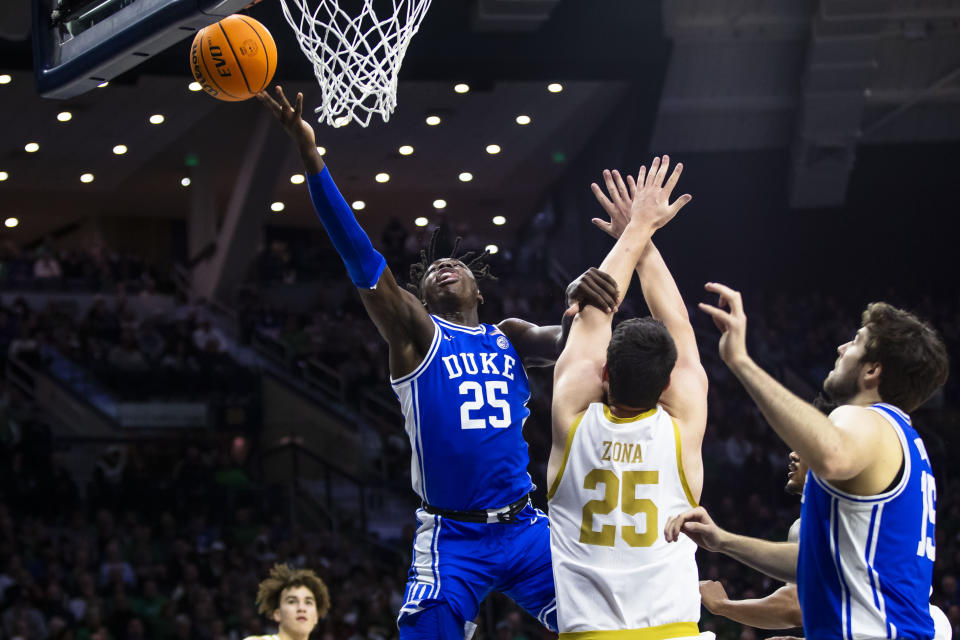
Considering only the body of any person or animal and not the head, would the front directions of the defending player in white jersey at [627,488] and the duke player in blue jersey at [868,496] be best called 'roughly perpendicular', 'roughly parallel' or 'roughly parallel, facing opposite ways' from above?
roughly perpendicular

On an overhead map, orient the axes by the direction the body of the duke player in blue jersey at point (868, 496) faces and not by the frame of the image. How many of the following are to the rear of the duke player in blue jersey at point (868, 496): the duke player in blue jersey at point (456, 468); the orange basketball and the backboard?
0

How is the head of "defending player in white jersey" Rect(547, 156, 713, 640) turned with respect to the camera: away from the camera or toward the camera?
away from the camera

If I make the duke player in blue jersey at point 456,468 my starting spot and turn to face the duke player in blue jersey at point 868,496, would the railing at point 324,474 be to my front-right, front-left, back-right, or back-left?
back-left

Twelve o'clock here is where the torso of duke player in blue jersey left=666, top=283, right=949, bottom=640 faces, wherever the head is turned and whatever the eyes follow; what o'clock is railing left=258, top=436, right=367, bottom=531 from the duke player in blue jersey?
The railing is roughly at 2 o'clock from the duke player in blue jersey.

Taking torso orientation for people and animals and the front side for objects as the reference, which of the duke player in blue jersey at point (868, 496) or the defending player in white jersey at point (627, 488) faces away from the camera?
the defending player in white jersey

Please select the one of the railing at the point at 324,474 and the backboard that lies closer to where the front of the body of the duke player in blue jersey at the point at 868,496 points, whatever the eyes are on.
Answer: the backboard

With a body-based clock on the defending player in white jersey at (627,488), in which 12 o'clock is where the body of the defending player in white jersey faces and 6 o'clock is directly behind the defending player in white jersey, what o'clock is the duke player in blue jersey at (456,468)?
The duke player in blue jersey is roughly at 11 o'clock from the defending player in white jersey.

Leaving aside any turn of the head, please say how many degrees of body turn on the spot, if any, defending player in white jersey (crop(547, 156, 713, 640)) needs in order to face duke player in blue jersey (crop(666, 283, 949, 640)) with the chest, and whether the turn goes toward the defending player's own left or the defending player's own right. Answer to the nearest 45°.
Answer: approximately 90° to the defending player's own right

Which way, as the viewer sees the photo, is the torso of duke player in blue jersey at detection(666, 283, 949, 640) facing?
to the viewer's left

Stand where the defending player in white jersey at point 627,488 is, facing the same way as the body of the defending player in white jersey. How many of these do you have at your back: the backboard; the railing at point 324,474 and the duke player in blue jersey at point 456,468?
0

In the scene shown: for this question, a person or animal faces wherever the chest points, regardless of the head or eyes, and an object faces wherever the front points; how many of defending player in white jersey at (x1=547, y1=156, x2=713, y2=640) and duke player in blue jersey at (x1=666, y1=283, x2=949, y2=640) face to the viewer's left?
1

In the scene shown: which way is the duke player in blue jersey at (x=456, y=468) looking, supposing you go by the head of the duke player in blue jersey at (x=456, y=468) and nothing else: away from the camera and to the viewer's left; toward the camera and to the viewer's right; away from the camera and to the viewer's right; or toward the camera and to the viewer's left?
toward the camera and to the viewer's left

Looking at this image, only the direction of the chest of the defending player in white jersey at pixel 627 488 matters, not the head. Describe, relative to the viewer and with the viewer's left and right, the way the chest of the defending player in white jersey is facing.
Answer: facing away from the viewer

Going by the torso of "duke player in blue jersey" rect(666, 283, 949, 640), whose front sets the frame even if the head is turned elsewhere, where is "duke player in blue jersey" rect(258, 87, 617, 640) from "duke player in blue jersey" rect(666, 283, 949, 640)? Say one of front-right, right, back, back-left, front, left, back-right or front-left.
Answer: front-right
